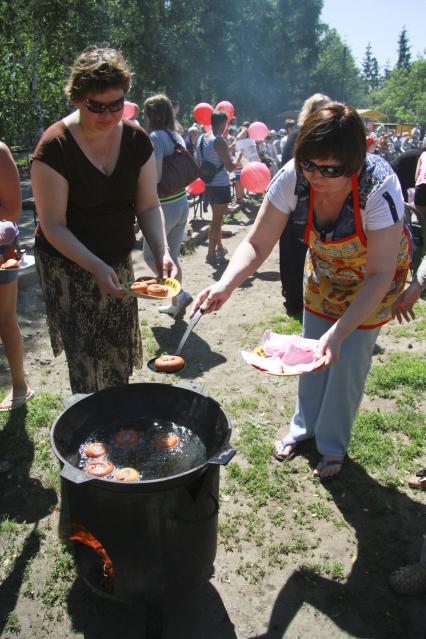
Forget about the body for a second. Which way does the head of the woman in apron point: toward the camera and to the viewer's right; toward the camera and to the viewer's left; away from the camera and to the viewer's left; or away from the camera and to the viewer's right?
toward the camera and to the viewer's left

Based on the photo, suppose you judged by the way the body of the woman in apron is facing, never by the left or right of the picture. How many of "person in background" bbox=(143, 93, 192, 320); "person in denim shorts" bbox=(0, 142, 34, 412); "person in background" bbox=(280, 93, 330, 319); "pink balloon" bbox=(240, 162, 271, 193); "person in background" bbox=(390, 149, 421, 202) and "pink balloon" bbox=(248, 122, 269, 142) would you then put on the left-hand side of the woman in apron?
0

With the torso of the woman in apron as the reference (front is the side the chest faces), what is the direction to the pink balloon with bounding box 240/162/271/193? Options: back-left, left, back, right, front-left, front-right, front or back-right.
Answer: back-right

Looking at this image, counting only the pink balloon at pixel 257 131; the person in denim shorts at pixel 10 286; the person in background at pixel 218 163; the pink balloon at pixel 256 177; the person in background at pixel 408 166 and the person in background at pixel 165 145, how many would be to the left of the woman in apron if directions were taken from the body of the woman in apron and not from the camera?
0

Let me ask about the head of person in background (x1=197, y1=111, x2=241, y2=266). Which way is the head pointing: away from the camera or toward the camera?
away from the camera

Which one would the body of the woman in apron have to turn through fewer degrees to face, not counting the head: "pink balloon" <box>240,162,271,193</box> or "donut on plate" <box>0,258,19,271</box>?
the donut on plate

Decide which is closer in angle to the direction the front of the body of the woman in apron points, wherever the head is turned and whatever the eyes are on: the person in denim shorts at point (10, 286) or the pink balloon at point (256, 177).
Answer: the person in denim shorts

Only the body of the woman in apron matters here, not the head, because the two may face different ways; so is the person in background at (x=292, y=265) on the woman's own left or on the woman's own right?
on the woman's own right

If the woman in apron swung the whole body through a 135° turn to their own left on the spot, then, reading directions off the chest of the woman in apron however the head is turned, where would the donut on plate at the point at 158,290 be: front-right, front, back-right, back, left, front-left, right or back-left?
back

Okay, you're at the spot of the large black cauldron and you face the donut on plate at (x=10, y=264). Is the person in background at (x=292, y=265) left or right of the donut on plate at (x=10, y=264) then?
right

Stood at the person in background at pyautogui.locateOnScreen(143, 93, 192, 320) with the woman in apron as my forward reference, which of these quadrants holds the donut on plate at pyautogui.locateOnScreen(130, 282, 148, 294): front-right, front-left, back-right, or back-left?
front-right

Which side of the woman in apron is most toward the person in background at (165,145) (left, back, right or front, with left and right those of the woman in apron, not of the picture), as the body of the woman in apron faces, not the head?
right

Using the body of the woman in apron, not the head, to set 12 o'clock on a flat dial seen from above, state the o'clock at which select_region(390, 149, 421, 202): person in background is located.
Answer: The person in background is roughly at 5 o'clock from the woman in apron.

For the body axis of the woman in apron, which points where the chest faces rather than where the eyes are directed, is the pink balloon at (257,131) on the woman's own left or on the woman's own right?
on the woman's own right

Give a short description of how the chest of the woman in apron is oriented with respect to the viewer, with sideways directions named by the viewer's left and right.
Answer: facing the viewer and to the left of the viewer

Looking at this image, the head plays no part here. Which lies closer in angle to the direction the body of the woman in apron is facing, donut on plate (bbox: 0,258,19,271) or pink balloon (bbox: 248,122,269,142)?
the donut on plate

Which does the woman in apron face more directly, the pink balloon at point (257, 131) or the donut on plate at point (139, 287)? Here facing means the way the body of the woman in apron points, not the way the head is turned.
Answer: the donut on plate
